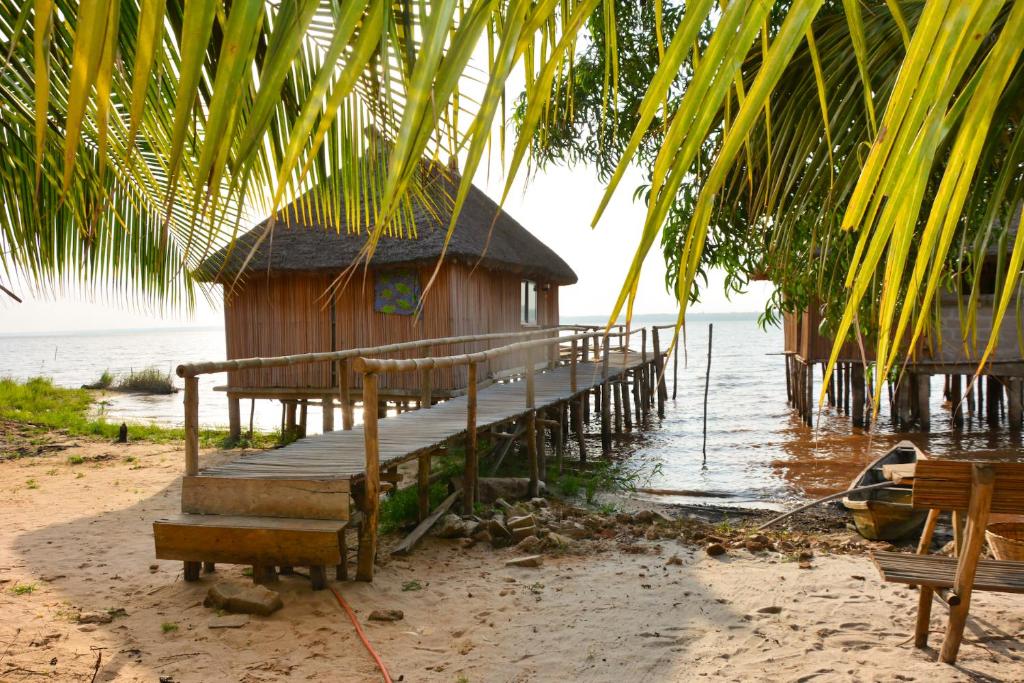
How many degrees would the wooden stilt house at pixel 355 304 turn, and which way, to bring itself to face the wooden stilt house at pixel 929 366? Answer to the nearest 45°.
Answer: approximately 45° to its left

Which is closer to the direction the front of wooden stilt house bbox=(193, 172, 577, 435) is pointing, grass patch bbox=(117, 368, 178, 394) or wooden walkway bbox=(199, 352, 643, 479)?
the wooden walkway

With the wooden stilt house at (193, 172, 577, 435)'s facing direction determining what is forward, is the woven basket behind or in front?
in front

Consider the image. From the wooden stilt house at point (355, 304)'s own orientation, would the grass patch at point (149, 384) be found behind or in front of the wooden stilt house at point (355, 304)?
behind

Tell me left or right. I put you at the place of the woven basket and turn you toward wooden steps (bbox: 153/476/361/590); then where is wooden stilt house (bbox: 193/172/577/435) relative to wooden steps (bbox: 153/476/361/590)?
right

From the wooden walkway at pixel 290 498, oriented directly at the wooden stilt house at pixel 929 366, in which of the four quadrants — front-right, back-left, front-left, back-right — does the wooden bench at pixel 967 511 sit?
front-right

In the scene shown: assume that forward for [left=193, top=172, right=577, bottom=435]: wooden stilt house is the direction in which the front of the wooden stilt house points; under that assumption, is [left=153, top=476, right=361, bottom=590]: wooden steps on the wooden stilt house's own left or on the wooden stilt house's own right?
on the wooden stilt house's own right

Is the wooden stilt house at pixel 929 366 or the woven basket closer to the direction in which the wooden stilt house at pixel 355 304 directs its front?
the woven basket

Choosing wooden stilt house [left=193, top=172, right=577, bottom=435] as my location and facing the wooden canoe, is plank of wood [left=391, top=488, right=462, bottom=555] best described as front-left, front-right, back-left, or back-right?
front-right

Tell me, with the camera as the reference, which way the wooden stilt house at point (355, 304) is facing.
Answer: facing the viewer and to the right of the viewer

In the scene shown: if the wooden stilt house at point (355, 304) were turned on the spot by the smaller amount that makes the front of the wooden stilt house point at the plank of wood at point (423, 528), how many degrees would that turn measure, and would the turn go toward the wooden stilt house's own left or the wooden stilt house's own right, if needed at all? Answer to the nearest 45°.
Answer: approximately 45° to the wooden stilt house's own right
